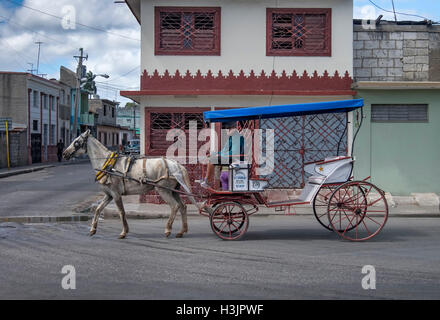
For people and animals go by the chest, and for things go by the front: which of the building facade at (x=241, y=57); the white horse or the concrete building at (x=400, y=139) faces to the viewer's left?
the white horse

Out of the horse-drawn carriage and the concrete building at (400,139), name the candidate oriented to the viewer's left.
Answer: the horse-drawn carriage

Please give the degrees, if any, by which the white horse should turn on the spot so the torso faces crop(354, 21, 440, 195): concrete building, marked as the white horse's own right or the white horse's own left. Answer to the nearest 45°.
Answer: approximately 135° to the white horse's own right

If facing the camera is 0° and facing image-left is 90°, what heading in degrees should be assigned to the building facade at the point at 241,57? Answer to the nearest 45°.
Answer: approximately 0°

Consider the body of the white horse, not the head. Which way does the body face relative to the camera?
to the viewer's left

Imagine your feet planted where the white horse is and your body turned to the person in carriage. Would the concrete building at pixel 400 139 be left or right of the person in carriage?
left

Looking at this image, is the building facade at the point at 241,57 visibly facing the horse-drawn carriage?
yes

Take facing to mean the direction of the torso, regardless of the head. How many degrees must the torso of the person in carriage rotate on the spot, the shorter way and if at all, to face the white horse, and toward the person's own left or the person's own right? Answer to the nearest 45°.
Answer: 0° — they already face it

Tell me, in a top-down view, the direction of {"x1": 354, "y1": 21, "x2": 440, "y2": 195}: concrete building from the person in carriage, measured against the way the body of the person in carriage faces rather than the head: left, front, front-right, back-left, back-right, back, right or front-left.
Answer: back-right

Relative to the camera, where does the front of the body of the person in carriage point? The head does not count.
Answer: to the viewer's left

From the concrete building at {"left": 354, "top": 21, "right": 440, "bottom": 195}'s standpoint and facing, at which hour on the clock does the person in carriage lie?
The person in carriage is roughly at 1 o'clock from the concrete building.

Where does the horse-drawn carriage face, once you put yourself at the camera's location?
facing to the left of the viewer

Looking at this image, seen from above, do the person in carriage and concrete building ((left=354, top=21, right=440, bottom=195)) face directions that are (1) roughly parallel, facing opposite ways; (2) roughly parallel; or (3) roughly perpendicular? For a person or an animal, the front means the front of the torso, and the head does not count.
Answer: roughly perpendicular

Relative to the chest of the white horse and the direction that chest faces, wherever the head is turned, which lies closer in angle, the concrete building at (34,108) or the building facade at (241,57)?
the concrete building

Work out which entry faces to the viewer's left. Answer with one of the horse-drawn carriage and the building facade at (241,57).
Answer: the horse-drawn carriage

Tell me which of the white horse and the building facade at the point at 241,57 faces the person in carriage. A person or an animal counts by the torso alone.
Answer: the building facade
